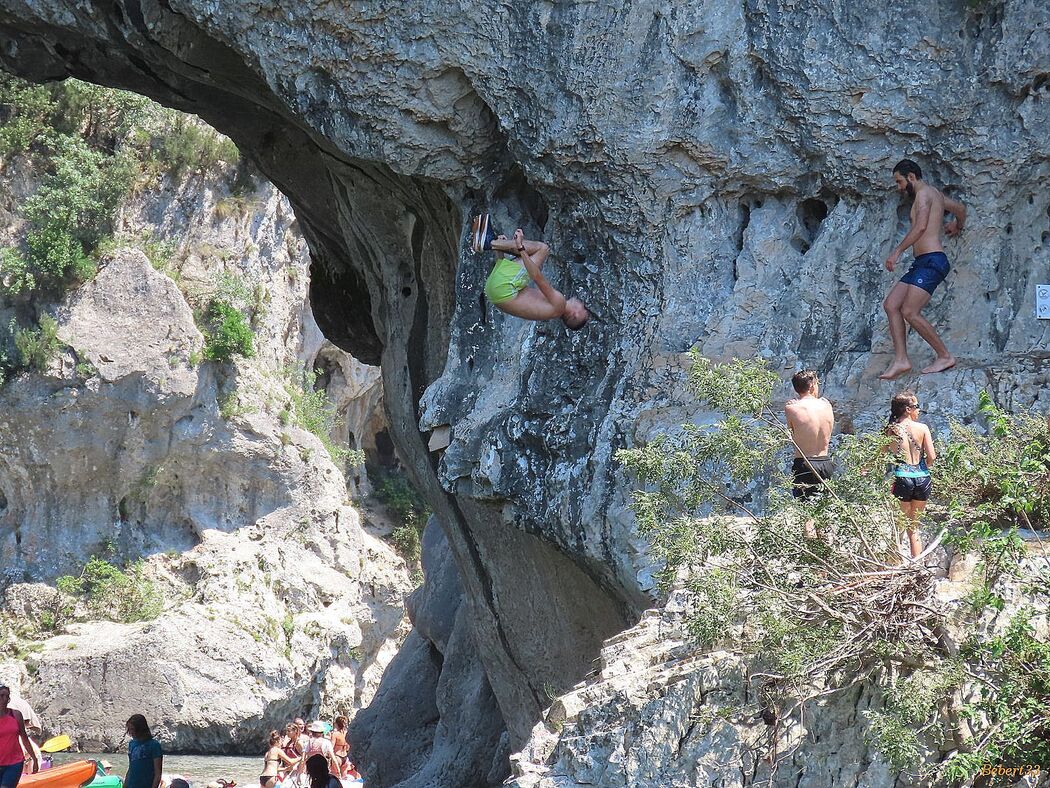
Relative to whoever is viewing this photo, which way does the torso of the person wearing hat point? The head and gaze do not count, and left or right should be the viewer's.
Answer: facing away from the viewer

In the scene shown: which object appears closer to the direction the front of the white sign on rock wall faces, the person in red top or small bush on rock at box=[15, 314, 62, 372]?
the person in red top

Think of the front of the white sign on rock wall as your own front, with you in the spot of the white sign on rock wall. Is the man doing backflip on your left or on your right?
on your right
